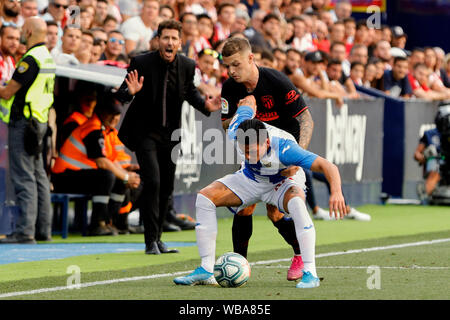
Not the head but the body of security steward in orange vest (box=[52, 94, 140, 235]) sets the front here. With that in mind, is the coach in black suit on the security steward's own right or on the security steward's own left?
on the security steward's own right

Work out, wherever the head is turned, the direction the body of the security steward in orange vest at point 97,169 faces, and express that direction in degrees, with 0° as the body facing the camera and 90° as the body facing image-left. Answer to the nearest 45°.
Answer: approximately 270°
